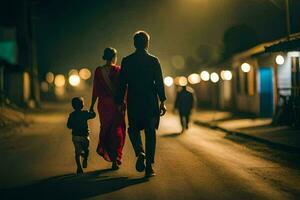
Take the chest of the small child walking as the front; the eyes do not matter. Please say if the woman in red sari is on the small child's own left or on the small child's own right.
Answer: on the small child's own right

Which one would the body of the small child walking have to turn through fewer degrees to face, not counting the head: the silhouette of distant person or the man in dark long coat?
the silhouette of distant person

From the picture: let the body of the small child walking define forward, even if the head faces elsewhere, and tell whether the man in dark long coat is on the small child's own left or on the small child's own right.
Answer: on the small child's own right

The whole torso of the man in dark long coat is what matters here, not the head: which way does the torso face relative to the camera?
away from the camera

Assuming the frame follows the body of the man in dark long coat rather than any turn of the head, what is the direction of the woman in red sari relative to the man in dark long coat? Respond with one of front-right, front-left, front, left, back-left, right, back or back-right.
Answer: front-left

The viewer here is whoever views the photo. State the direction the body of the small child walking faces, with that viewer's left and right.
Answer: facing away from the viewer

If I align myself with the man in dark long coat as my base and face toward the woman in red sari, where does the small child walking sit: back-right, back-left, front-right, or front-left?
front-left

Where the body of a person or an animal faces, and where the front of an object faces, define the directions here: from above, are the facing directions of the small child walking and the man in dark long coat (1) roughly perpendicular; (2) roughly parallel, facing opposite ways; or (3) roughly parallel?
roughly parallel
